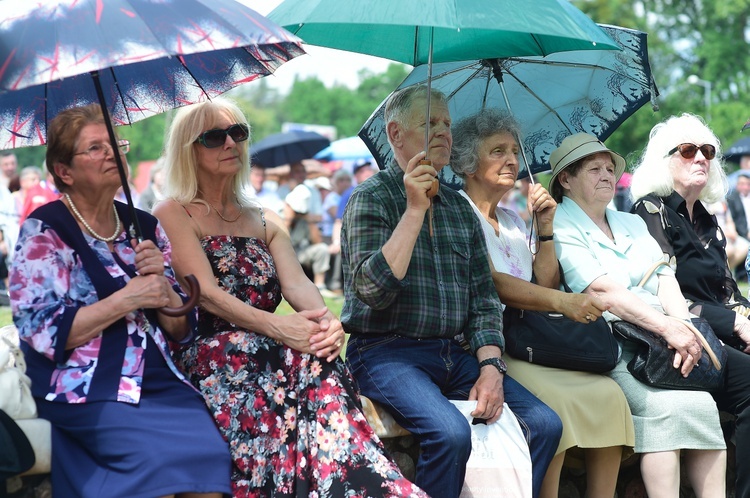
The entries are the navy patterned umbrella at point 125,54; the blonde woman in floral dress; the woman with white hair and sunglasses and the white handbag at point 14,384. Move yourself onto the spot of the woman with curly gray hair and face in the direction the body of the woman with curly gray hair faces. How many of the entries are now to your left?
1

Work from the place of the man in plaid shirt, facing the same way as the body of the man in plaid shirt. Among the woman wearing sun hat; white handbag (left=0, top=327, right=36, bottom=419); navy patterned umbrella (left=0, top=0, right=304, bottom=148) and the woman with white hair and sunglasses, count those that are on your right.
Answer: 2

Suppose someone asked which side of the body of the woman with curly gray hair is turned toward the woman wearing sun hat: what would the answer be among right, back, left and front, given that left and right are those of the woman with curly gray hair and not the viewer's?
left

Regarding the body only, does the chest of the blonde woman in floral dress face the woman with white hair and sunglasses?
no

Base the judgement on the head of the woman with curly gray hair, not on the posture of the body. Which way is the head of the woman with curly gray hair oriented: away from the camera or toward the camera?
toward the camera

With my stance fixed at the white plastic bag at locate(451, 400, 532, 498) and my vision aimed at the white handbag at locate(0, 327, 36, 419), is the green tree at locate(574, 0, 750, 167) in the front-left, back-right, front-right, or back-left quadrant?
back-right

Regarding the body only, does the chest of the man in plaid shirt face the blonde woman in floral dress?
no

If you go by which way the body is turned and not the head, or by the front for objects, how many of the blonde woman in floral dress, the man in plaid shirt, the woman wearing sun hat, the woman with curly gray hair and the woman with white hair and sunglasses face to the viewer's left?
0

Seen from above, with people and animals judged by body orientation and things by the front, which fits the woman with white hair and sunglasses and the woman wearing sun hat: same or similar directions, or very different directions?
same or similar directions

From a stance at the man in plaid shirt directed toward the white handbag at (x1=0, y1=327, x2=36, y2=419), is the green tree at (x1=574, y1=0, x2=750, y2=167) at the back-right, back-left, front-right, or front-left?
back-right

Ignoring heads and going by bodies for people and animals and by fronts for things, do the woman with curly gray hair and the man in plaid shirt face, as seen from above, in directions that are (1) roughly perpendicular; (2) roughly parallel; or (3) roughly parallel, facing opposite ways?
roughly parallel

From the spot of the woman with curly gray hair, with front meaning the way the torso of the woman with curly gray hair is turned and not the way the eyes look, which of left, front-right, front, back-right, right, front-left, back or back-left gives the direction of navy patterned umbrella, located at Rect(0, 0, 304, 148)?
right

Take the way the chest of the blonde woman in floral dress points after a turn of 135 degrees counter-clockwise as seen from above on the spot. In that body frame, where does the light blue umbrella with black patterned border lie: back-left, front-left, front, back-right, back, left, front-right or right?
front-right

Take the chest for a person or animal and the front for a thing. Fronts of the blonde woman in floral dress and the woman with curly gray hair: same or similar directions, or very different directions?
same or similar directions

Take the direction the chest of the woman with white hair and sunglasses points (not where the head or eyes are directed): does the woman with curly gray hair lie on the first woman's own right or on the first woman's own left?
on the first woman's own right

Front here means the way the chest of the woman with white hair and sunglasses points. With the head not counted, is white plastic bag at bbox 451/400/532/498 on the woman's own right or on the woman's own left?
on the woman's own right

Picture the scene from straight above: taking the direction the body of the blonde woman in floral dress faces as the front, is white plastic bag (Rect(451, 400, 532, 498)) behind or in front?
in front
